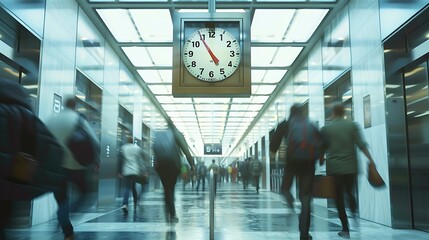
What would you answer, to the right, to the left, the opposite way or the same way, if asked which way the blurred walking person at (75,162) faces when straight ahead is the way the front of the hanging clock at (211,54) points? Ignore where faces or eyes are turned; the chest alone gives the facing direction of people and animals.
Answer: the opposite way

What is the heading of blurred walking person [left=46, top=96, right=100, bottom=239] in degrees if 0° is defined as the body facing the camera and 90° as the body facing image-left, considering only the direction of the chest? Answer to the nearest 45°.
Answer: approximately 180°

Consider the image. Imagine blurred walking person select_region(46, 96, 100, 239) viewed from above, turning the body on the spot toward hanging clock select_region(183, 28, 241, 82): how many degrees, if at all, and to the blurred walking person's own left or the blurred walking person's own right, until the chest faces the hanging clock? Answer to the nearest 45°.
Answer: approximately 45° to the blurred walking person's own right

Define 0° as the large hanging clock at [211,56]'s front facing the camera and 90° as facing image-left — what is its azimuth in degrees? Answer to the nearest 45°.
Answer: approximately 0°

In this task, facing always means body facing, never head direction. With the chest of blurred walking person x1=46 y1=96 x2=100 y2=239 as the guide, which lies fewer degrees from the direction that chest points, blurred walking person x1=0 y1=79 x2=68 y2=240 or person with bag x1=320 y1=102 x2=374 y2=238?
the person with bag

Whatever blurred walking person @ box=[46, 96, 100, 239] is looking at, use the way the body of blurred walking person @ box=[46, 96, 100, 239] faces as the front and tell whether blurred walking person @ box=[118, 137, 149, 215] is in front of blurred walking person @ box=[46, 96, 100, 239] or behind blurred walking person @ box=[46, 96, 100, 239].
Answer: in front

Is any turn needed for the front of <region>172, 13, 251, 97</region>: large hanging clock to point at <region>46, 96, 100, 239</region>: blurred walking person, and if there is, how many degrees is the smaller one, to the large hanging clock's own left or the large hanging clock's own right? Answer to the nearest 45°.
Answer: approximately 45° to the large hanging clock's own right

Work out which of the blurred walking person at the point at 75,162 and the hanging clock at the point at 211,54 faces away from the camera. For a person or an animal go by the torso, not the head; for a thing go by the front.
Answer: the blurred walking person

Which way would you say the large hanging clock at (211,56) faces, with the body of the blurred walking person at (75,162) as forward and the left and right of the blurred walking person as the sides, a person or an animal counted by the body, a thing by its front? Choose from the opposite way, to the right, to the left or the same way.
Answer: the opposite way

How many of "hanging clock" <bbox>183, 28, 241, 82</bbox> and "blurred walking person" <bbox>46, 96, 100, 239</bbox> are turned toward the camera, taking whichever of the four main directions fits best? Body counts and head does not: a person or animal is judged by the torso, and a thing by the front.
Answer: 1

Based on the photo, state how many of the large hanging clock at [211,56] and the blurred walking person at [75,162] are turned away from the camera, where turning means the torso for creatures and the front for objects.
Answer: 1

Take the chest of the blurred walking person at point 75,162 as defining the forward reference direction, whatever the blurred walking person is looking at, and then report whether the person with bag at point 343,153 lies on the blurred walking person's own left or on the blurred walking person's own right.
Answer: on the blurred walking person's own right
